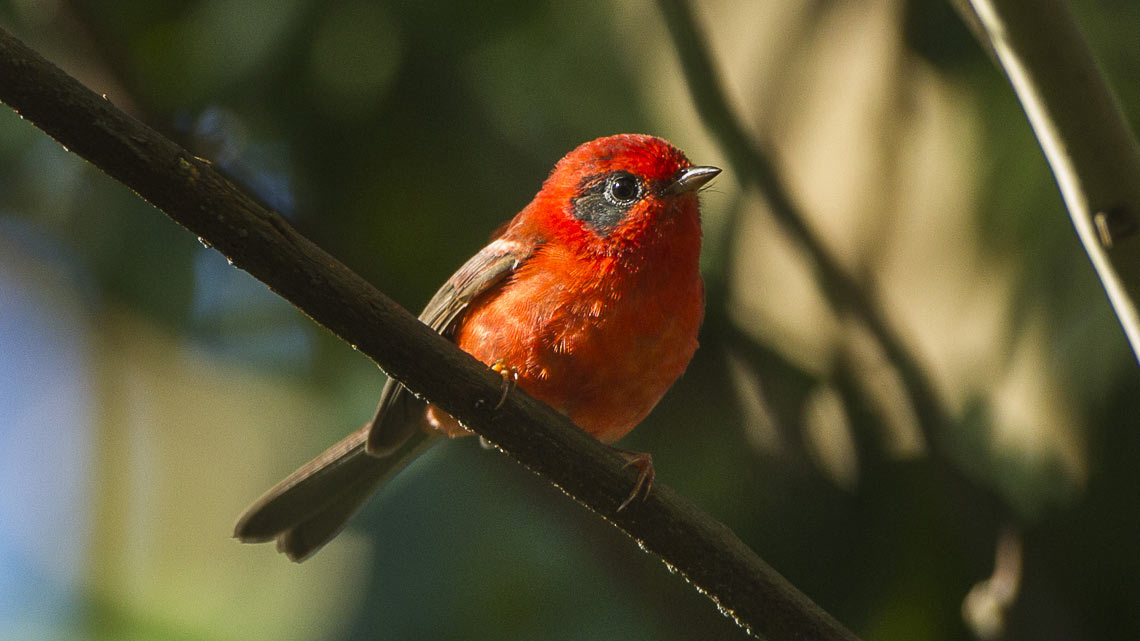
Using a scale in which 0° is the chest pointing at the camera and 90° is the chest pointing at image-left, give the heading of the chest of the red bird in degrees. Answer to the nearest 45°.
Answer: approximately 315°

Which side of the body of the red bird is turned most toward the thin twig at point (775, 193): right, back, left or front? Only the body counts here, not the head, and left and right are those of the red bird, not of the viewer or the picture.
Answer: left

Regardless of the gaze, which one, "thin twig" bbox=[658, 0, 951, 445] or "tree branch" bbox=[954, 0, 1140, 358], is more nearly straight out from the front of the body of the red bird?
the tree branch

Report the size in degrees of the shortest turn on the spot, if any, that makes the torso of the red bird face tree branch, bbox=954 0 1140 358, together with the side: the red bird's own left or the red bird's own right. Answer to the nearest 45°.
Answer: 0° — it already faces it
